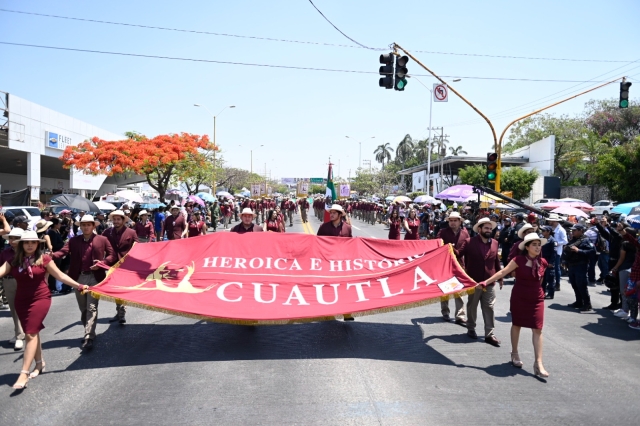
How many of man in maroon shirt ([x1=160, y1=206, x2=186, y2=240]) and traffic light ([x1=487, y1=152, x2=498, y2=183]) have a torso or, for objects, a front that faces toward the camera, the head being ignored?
2

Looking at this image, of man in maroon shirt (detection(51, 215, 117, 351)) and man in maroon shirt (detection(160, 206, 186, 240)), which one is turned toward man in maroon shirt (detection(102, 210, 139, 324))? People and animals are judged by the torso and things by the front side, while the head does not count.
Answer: man in maroon shirt (detection(160, 206, 186, 240))

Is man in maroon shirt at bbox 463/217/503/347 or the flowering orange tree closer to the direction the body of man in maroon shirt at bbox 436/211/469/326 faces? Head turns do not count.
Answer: the man in maroon shirt

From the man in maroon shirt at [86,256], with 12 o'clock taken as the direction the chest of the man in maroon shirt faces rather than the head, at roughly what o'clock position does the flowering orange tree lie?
The flowering orange tree is roughly at 6 o'clock from the man in maroon shirt.

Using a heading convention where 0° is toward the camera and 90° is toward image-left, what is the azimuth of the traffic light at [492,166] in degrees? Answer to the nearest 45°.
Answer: approximately 0°

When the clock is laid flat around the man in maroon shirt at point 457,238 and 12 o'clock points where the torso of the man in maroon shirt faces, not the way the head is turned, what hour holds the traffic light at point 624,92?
The traffic light is roughly at 7 o'clock from the man in maroon shirt.

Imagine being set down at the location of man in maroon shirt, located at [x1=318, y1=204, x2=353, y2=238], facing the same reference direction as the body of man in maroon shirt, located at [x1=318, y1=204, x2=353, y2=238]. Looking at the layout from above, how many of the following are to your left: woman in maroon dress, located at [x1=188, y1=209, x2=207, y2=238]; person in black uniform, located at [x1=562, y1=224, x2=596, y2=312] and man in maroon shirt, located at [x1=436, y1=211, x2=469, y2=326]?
2

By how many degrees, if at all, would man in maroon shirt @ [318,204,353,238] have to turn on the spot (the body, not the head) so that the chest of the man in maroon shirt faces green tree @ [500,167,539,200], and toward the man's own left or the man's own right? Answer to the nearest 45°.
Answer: approximately 135° to the man's own left

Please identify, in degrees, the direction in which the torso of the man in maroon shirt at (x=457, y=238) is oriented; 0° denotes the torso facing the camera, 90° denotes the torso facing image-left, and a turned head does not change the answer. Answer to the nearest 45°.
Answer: approximately 0°
